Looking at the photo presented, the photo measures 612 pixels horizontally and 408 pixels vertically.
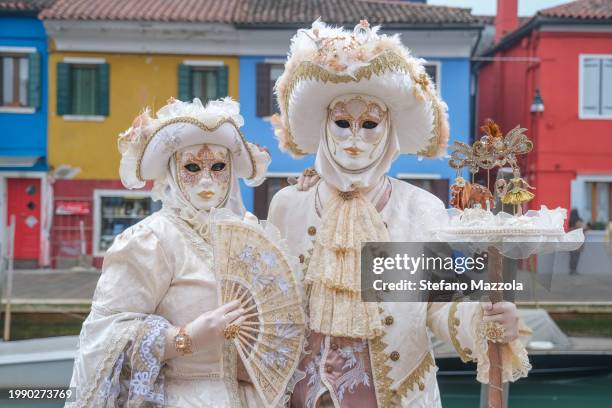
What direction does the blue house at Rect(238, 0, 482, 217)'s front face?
toward the camera

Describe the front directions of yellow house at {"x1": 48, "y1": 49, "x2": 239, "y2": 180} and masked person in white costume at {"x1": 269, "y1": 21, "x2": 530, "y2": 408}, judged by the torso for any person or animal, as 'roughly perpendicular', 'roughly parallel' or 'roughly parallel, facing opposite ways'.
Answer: roughly parallel

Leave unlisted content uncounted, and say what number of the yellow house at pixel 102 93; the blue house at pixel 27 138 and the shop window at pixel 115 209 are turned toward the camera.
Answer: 3

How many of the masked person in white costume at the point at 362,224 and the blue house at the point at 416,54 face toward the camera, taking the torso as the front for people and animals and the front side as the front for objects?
2

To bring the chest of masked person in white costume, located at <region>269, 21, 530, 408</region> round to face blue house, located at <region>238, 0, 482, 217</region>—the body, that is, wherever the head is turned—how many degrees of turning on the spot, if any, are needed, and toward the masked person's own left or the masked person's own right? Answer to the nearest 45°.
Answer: approximately 180°

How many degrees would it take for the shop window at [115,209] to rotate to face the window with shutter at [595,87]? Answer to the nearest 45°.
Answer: approximately 90° to its left

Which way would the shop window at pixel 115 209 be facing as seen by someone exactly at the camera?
facing the viewer

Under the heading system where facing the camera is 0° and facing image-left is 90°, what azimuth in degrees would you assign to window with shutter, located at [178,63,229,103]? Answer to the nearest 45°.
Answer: approximately 0°

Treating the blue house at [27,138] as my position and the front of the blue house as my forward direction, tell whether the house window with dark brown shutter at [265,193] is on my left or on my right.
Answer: on my left

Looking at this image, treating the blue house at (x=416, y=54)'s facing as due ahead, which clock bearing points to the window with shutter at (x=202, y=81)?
The window with shutter is roughly at 3 o'clock from the blue house.

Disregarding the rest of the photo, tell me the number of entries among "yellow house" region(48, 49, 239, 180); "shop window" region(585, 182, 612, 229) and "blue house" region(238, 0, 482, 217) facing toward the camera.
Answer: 3

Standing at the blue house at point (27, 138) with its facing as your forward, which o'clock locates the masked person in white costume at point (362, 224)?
The masked person in white costume is roughly at 12 o'clock from the blue house.

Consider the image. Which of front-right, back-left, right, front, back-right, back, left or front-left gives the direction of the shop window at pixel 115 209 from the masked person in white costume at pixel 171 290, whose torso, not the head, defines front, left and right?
back-left

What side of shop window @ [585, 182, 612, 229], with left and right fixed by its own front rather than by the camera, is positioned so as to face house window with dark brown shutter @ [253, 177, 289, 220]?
right

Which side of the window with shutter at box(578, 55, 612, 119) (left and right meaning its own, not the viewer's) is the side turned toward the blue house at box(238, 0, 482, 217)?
right
